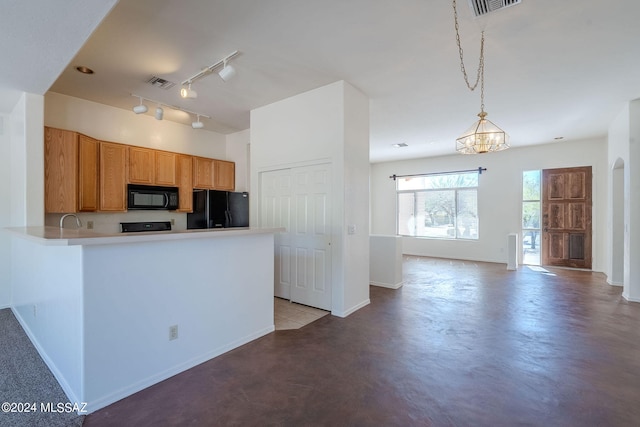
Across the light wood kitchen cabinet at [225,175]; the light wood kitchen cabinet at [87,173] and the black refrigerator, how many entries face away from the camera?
0

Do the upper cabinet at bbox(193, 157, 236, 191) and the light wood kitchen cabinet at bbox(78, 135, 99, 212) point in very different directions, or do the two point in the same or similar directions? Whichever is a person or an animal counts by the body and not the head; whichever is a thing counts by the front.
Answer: same or similar directions

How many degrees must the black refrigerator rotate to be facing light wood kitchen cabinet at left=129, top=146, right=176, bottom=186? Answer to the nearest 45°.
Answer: approximately 135° to its right

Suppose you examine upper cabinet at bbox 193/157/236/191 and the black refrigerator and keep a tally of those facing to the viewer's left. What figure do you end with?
0

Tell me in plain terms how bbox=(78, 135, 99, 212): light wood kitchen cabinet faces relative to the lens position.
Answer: facing the viewer and to the right of the viewer

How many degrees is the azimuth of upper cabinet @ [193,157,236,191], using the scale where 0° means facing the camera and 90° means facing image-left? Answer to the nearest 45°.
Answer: approximately 315°

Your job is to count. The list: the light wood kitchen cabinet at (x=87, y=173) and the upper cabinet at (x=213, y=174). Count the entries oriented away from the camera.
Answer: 0

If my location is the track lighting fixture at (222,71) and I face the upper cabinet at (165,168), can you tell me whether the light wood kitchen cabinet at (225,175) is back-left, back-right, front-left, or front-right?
front-right

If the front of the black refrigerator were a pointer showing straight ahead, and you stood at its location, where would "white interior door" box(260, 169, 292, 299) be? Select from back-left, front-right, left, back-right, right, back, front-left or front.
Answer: front

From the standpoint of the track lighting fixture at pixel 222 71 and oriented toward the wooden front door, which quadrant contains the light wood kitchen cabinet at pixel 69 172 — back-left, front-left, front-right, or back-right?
back-left

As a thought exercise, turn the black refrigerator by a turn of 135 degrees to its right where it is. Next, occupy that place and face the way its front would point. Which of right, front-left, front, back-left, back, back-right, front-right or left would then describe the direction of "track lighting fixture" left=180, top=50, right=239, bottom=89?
left

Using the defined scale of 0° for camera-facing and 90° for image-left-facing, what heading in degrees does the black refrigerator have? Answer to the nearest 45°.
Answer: approximately 315°

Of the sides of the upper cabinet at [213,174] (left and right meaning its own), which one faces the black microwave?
right

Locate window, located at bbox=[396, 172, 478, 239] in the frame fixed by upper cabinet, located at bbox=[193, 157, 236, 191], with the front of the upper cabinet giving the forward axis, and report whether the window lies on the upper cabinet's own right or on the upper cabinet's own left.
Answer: on the upper cabinet's own left

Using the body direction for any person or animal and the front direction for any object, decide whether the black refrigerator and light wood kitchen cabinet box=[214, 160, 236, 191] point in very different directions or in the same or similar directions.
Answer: same or similar directions

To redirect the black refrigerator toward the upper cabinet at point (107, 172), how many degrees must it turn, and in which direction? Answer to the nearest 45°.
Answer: approximately 135° to its right

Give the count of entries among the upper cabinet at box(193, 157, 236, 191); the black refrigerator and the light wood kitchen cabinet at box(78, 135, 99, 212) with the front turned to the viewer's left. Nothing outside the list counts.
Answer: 0

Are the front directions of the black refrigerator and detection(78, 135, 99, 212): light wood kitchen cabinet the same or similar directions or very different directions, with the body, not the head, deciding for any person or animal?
same or similar directions
